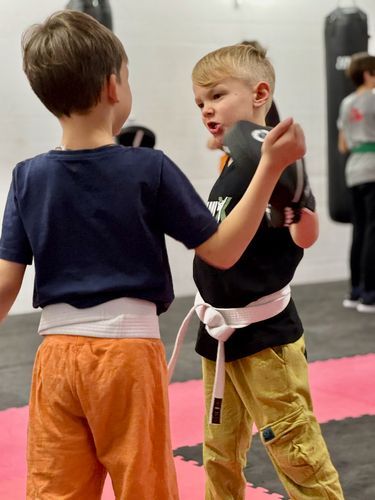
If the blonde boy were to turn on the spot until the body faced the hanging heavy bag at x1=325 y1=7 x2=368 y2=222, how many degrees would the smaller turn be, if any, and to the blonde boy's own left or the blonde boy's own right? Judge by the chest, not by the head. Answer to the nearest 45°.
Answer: approximately 135° to the blonde boy's own right

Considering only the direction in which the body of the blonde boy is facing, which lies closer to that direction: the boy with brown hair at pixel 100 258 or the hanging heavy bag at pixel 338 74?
the boy with brown hair

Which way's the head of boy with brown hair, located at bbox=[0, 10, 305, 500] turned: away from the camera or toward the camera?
away from the camera

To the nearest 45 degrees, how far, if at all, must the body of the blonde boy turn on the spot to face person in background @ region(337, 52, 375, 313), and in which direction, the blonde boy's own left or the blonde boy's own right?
approximately 135° to the blonde boy's own right

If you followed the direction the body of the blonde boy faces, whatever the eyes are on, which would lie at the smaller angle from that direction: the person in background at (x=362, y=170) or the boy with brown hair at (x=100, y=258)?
the boy with brown hair

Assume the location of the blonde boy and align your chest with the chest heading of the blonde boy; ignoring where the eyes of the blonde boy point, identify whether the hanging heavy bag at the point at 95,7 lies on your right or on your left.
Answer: on your right

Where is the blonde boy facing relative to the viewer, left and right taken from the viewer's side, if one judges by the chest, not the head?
facing the viewer and to the left of the viewer
